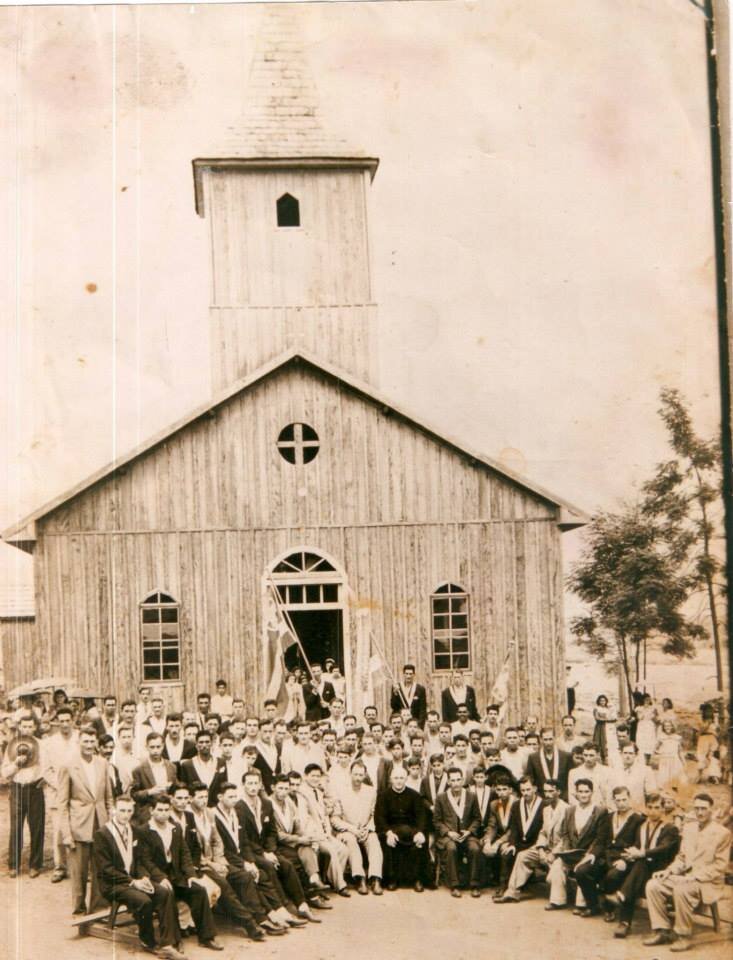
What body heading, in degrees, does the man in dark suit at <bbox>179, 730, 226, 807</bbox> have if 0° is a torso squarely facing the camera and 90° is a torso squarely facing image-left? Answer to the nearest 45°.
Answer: approximately 0°

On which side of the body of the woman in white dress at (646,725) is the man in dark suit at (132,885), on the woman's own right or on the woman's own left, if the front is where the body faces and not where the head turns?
on the woman's own right

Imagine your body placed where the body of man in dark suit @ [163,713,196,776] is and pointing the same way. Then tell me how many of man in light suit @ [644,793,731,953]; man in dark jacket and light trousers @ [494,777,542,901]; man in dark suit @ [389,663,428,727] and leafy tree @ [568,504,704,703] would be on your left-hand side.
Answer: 4

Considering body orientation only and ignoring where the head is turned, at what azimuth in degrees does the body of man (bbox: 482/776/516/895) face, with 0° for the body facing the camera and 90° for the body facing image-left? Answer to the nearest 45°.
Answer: approximately 0°

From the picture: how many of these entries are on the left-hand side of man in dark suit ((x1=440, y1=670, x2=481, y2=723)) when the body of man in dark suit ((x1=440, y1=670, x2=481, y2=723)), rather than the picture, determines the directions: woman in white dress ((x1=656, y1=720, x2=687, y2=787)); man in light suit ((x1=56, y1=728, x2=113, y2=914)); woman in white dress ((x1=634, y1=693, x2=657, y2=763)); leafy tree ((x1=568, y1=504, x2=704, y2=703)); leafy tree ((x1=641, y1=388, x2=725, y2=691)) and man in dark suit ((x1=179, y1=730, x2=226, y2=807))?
4
